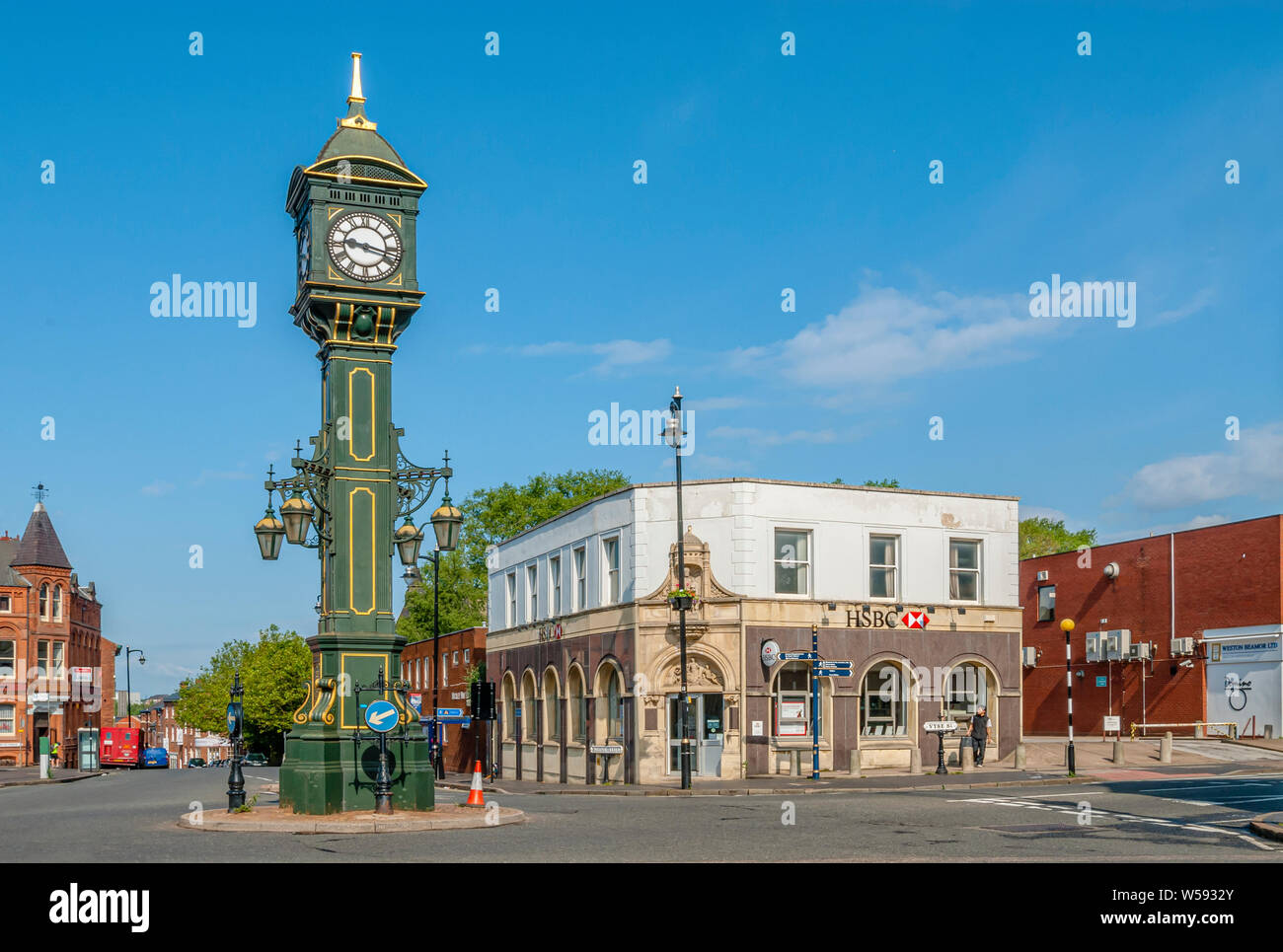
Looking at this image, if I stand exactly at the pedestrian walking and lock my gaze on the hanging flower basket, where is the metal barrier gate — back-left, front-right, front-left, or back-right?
back-right

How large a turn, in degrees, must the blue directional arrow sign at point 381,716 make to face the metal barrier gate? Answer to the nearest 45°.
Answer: approximately 135° to its left

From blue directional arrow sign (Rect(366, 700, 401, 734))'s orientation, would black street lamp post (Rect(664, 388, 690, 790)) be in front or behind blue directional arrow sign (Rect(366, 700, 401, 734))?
behind

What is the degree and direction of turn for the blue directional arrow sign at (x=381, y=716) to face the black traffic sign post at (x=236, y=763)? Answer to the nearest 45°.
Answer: approximately 135° to its right

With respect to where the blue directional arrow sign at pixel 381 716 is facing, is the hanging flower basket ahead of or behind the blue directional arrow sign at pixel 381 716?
behind

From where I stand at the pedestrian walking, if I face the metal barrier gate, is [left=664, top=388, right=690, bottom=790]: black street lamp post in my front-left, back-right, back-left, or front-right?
back-left

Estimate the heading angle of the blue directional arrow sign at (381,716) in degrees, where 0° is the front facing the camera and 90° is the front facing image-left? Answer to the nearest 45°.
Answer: approximately 0°
